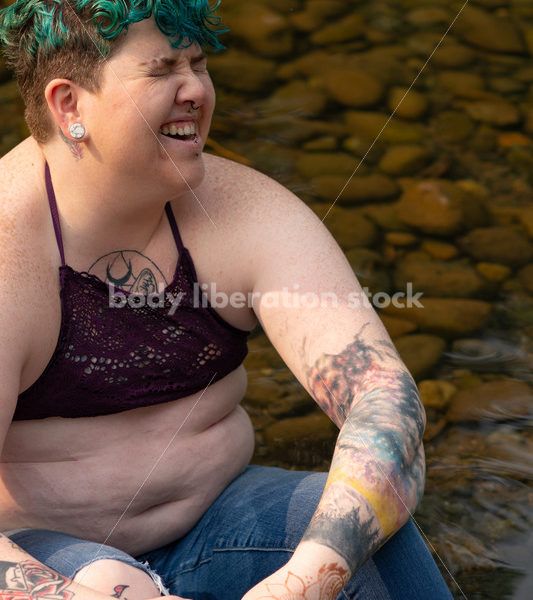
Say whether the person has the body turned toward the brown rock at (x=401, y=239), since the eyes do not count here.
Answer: no

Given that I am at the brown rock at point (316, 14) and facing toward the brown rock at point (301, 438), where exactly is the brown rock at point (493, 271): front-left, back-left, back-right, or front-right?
front-left

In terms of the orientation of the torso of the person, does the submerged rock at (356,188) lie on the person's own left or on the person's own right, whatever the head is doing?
on the person's own left

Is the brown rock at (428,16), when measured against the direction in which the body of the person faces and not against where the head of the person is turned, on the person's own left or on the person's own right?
on the person's own left

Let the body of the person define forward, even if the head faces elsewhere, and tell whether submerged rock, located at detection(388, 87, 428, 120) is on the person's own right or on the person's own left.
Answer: on the person's own left

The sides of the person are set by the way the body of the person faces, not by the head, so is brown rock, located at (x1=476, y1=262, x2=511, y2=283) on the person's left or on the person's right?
on the person's left

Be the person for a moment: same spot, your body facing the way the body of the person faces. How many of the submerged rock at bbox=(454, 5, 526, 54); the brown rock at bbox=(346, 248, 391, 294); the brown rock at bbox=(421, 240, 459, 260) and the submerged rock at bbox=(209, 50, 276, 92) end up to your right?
0

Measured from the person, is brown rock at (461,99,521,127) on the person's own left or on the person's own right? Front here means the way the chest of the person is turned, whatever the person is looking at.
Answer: on the person's own left

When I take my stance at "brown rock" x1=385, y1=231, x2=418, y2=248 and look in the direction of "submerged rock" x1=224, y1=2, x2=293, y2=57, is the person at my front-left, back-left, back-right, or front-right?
back-left

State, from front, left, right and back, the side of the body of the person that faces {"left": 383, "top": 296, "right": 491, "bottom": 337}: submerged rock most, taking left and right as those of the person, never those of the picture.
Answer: left

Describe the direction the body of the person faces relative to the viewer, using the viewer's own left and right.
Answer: facing the viewer and to the right of the viewer

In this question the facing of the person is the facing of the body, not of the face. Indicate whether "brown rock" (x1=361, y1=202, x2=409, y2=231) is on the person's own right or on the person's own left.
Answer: on the person's own left

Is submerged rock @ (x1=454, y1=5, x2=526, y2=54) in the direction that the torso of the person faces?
no

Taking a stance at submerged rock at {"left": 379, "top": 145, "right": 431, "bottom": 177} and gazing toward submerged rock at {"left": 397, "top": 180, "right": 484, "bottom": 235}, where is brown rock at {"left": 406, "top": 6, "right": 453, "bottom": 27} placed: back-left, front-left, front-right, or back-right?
back-left

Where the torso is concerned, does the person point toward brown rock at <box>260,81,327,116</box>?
no

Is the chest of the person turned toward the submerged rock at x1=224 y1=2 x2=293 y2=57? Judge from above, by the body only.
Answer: no
